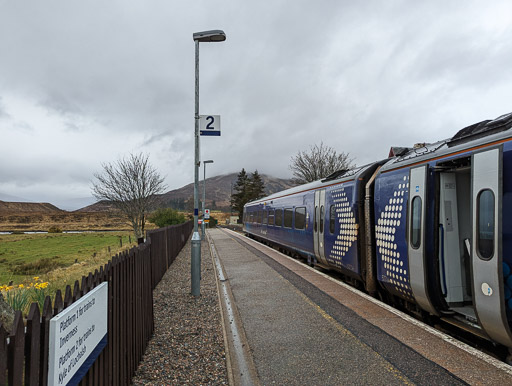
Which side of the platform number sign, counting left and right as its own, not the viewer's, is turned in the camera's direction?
front

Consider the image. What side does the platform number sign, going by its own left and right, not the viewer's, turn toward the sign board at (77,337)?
front

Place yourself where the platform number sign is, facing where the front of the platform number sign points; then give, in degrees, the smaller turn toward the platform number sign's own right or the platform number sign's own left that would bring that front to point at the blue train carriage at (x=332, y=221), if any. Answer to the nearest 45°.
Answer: approximately 90° to the platform number sign's own left

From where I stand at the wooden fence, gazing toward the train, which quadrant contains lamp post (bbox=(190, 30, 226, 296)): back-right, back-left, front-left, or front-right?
front-left

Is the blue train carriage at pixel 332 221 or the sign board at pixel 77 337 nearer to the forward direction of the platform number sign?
the sign board

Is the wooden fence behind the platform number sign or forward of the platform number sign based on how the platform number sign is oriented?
forward

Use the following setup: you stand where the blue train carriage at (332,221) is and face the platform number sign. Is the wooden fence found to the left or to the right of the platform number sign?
left

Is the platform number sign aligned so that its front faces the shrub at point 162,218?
no

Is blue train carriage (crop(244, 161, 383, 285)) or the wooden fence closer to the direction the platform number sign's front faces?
the wooden fence

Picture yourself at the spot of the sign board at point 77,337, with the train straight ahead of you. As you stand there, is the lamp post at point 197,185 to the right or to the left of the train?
left

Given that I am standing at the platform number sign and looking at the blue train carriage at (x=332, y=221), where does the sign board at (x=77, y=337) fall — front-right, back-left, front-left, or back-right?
back-right
